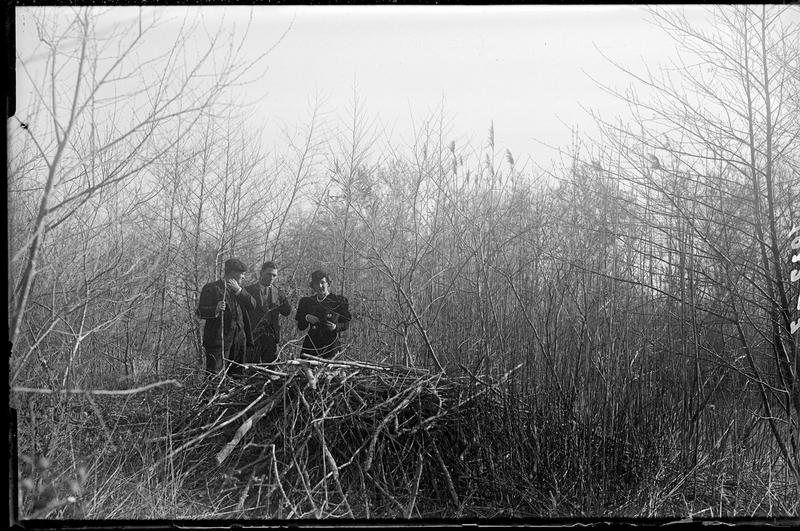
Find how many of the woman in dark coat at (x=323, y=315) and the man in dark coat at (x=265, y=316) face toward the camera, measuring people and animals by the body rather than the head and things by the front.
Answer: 2

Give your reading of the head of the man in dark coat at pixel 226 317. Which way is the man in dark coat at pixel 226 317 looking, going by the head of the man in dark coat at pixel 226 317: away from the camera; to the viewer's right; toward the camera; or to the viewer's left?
to the viewer's right

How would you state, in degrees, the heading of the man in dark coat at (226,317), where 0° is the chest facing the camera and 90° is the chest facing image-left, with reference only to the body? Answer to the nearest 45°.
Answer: approximately 315°
